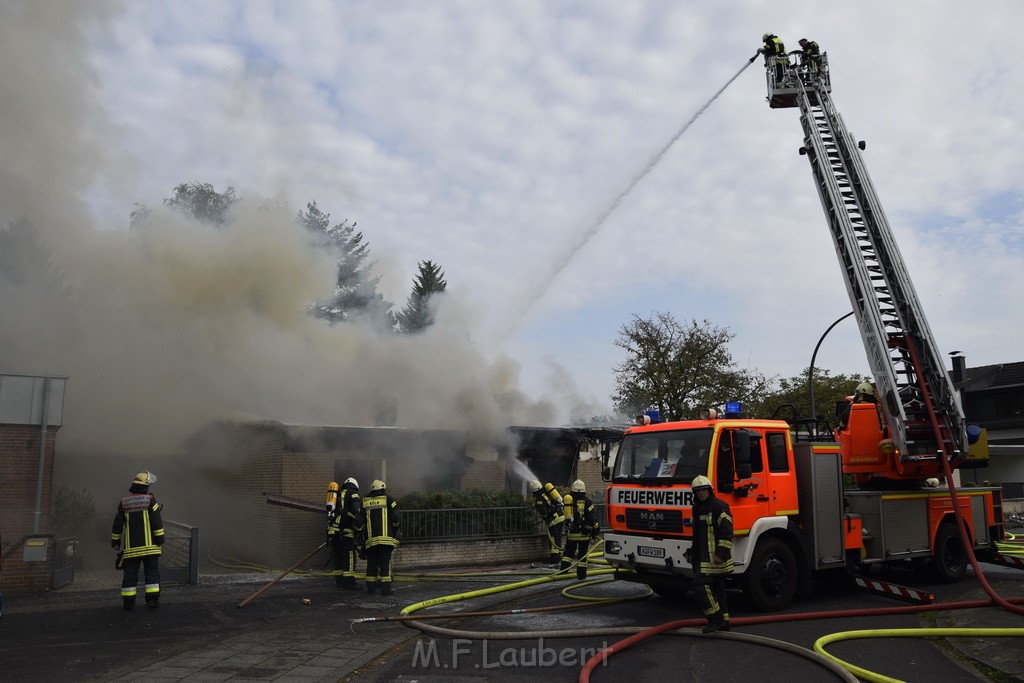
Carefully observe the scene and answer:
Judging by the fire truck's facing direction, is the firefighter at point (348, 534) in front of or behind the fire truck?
in front

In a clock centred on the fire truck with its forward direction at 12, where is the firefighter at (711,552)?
The firefighter is roughly at 11 o'clock from the fire truck.

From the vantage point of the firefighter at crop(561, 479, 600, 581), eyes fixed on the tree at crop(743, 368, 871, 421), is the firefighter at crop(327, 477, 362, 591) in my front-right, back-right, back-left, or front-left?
back-left

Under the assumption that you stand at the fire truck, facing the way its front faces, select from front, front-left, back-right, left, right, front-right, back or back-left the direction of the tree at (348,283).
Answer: right

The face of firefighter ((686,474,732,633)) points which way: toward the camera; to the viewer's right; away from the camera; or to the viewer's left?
toward the camera

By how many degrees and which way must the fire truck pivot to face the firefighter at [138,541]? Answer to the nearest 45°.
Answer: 0° — it already faces them

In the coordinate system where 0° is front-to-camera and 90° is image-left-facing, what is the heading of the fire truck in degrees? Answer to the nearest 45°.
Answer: approximately 45°

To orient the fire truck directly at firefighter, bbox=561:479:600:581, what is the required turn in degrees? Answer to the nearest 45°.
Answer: approximately 45° to its right

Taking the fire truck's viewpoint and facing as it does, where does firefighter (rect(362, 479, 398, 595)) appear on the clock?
The firefighter is roughly at 1 o'clock from the fire truck.

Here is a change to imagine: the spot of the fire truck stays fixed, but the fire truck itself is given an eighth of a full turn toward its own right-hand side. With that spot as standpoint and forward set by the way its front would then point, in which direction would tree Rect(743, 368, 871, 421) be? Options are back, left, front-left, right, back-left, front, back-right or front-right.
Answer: right

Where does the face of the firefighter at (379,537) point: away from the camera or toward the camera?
away from the camera
